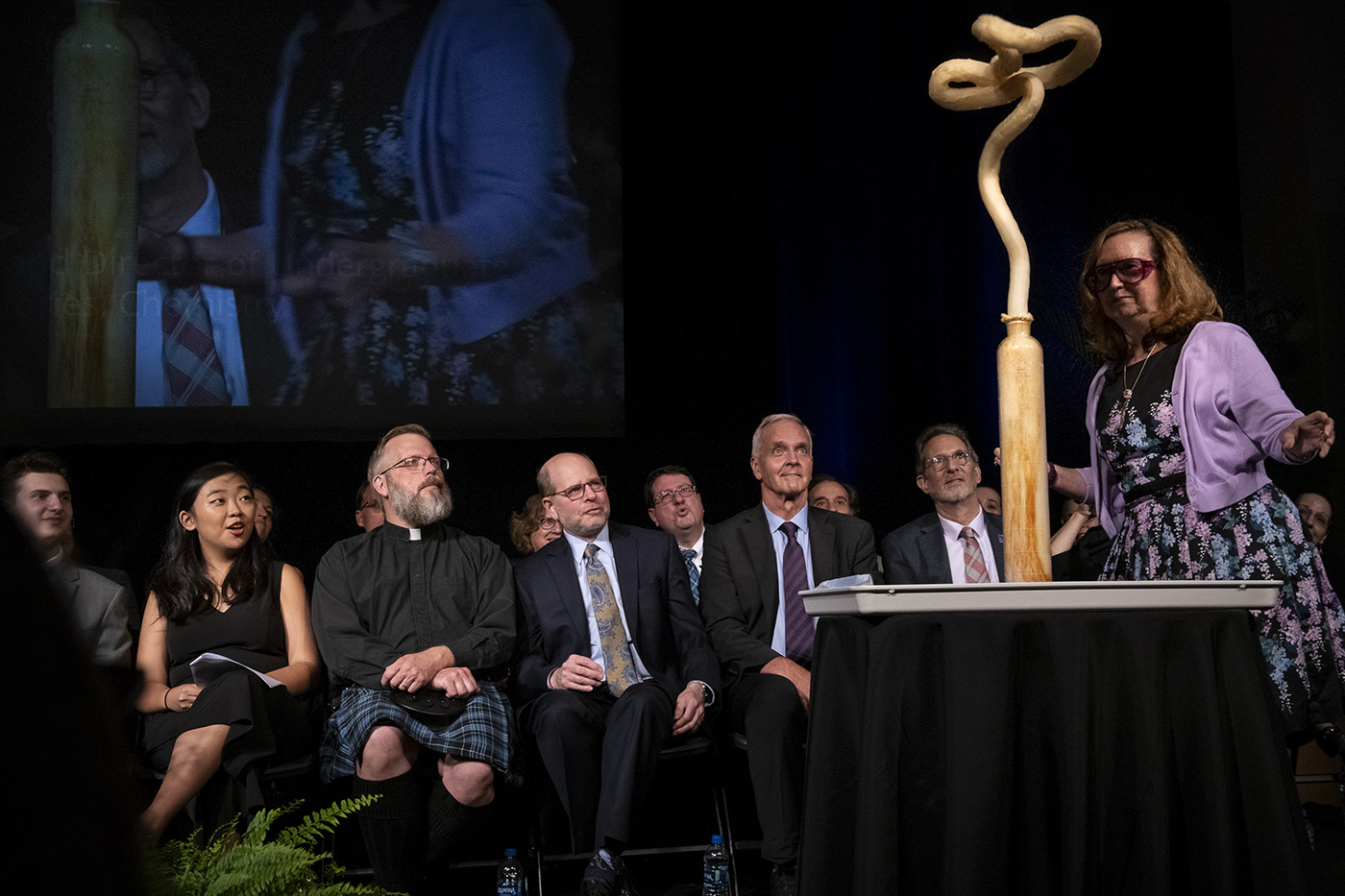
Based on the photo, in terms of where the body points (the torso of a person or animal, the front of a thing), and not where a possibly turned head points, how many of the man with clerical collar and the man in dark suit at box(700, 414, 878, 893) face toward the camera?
2

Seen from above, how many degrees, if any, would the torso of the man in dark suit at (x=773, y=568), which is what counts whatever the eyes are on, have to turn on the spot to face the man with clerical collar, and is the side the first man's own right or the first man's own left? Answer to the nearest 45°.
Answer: approximately 45° to the first man's own right

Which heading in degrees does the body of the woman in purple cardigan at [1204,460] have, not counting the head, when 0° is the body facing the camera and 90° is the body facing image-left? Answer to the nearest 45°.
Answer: approximately 45°

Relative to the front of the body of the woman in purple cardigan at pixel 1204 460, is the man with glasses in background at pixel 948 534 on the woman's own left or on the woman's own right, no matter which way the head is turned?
on the woman's own right

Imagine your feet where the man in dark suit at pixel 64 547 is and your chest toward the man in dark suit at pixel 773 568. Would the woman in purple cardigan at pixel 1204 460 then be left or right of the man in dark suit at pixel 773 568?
right

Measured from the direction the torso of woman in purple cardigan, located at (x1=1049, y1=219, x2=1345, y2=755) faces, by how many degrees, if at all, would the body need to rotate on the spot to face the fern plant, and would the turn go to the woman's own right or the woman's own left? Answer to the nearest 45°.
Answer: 0° — they already face it

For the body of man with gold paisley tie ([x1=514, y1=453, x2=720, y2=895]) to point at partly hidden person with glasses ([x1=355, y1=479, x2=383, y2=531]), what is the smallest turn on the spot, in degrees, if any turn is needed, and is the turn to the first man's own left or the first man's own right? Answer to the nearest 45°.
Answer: approximately 135° to the first man's own right

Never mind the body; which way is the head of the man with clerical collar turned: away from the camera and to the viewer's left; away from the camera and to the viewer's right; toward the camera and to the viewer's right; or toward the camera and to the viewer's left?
toward the camera and to the viewer's right

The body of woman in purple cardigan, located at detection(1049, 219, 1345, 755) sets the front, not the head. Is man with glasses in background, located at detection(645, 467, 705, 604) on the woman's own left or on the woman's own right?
on the woman's own right

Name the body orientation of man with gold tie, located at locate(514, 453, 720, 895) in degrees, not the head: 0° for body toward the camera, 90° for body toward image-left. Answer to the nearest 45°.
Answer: approximately 0°

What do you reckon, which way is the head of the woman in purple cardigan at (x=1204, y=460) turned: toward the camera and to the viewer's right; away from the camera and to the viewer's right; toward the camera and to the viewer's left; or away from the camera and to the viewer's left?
toward the camera and to the viewer's left

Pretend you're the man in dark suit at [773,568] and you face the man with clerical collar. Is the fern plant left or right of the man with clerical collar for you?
left
